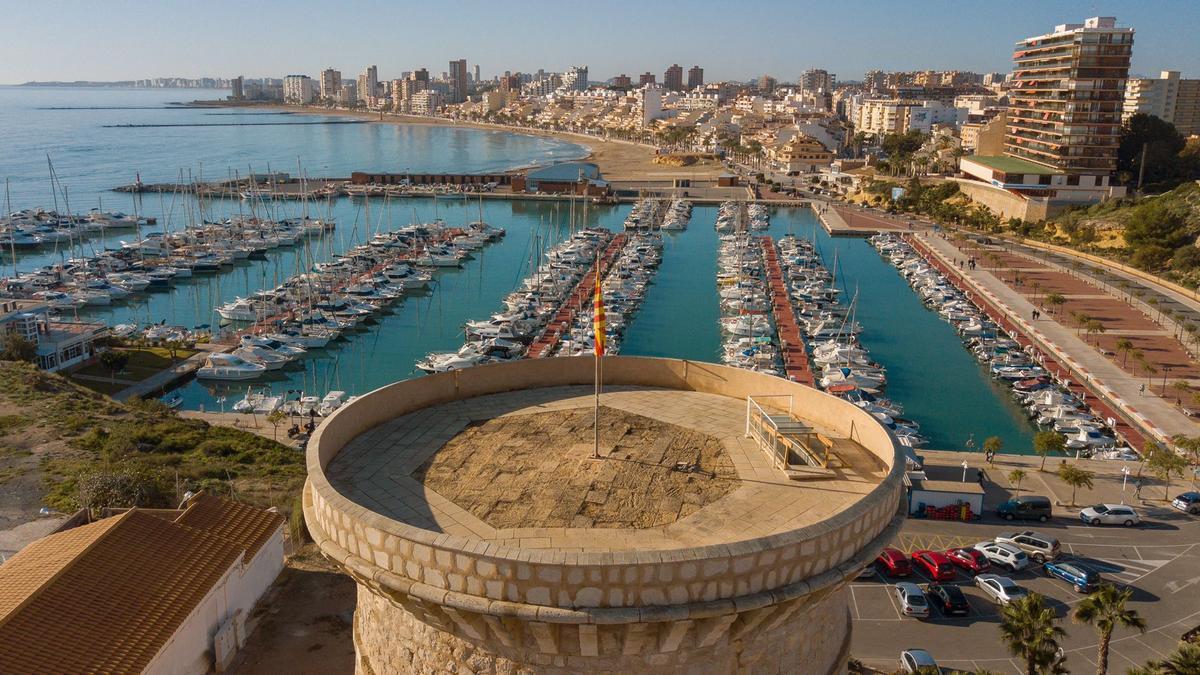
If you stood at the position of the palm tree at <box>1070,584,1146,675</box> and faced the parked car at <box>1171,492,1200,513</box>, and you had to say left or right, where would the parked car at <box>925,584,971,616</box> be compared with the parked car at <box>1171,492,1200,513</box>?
left

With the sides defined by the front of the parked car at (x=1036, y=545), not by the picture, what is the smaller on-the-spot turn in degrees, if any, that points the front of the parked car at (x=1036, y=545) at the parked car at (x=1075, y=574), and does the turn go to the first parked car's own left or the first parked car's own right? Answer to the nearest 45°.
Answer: approximately 180°

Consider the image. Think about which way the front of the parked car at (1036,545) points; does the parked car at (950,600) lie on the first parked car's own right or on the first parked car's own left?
on the first parked car's own left

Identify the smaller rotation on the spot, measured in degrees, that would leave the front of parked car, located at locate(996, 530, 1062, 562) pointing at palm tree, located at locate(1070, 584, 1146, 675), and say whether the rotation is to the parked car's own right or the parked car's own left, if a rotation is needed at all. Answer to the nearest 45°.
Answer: approximately 135° to the parked car's own left

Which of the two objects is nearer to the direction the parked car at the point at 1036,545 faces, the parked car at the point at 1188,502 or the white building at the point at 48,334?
the white building

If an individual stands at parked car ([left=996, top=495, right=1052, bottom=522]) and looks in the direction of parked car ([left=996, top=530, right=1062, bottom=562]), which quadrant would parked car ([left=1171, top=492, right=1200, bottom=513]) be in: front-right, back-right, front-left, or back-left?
back-left

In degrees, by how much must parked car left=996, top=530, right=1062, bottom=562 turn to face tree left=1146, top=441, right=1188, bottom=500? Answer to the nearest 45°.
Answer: approximately 90° to its right

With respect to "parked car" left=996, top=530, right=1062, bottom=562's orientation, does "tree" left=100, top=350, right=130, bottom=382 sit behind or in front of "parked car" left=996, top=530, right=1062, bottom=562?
in front

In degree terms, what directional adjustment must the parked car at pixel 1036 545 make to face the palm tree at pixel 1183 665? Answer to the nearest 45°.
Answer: approximately 135° to its left

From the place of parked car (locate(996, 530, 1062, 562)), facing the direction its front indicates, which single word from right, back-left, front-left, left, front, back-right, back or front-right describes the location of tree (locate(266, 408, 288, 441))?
front-left
